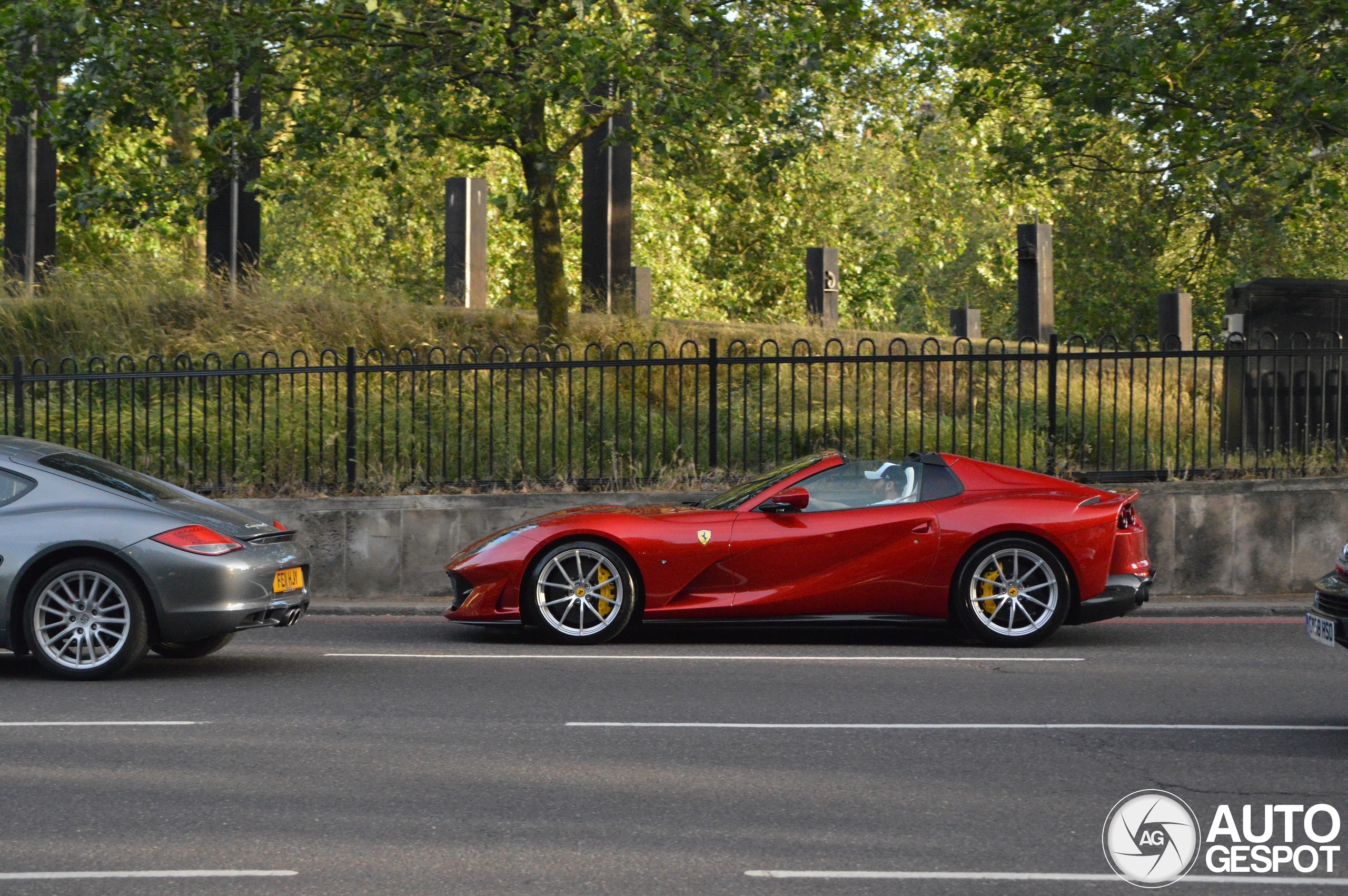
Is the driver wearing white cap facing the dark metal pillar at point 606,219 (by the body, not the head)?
no

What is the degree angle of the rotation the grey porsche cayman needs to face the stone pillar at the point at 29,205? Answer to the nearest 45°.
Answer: approximately 90° to its right

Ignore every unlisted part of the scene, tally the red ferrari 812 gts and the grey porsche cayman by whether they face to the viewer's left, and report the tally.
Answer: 2

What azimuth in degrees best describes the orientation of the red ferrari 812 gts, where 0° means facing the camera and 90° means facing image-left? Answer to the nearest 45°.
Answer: approximately 90°

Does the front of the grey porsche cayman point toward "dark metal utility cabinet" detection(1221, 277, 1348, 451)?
no

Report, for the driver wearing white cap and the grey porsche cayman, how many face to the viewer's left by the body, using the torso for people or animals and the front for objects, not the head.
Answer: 2

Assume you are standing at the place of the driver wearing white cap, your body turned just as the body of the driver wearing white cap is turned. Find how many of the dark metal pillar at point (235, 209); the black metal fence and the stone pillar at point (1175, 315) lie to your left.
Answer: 0

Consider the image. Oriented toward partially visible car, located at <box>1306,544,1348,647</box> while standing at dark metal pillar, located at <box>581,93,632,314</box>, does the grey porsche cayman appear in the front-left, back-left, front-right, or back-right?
front-right

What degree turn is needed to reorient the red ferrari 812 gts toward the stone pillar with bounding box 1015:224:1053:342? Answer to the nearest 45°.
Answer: approximately 90° to its right

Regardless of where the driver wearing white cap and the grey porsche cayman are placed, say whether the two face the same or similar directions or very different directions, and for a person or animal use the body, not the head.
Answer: same or similar directions

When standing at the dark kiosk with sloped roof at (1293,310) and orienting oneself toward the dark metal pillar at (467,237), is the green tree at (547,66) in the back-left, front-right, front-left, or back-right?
front-left

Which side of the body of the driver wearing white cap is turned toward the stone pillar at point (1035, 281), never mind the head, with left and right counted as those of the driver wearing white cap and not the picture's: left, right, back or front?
right

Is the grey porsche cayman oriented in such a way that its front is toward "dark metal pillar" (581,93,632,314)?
no

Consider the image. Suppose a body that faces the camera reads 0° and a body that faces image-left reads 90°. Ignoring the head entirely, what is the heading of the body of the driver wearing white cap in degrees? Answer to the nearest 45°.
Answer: approximately 90°

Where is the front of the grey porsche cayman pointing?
to the viewer's left

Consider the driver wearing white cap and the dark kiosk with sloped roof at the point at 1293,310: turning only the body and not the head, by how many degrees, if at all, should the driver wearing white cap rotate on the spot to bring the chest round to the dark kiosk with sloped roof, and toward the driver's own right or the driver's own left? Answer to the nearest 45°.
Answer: approximately 135° to the driver's own right
